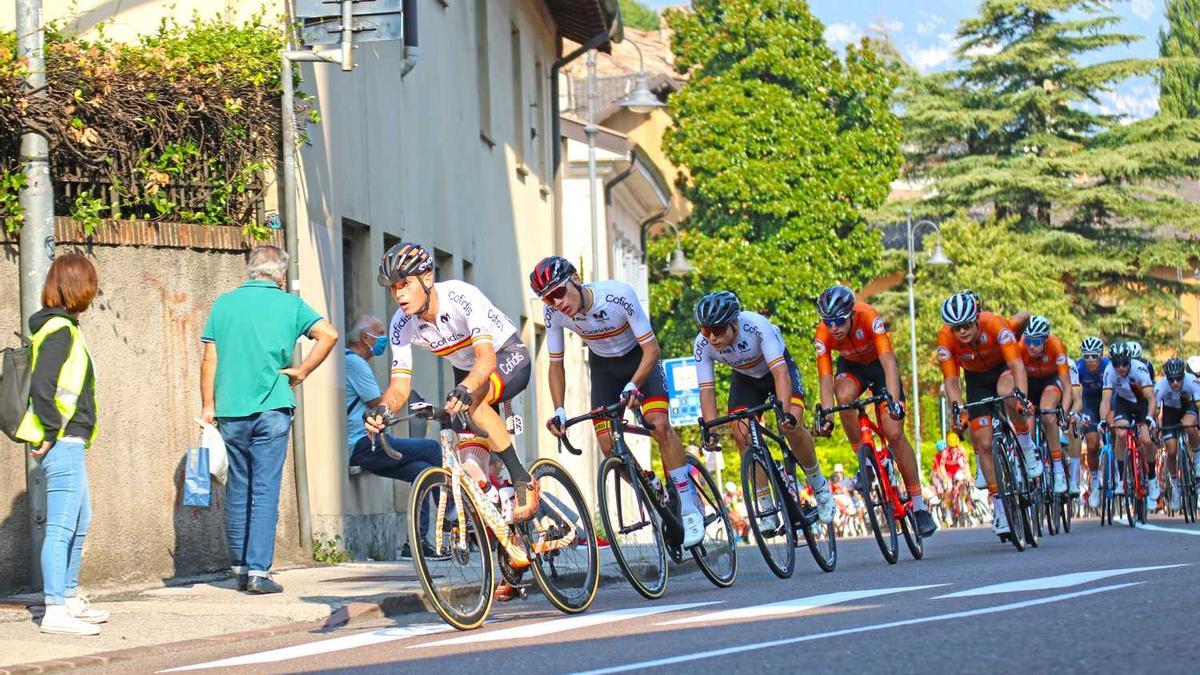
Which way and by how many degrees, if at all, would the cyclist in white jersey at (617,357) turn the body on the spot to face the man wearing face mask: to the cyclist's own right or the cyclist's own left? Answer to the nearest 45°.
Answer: approximately 90° to the cyclist's own right

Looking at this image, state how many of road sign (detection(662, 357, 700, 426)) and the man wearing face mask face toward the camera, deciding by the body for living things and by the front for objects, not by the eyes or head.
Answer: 1

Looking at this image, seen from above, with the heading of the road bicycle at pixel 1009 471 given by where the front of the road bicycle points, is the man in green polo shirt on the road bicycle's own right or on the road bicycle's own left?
on the road bicycle's own right

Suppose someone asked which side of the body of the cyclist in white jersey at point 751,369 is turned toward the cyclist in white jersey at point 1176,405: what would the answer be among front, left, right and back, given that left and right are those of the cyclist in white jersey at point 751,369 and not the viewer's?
back

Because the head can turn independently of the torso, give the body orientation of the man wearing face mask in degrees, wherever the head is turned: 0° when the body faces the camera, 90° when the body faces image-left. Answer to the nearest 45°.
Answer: approximately 270°

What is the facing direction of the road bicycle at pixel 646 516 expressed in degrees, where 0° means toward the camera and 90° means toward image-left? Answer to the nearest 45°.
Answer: approximately 45°

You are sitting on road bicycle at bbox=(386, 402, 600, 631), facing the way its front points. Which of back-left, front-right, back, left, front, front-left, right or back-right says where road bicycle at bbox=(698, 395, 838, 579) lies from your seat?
back
